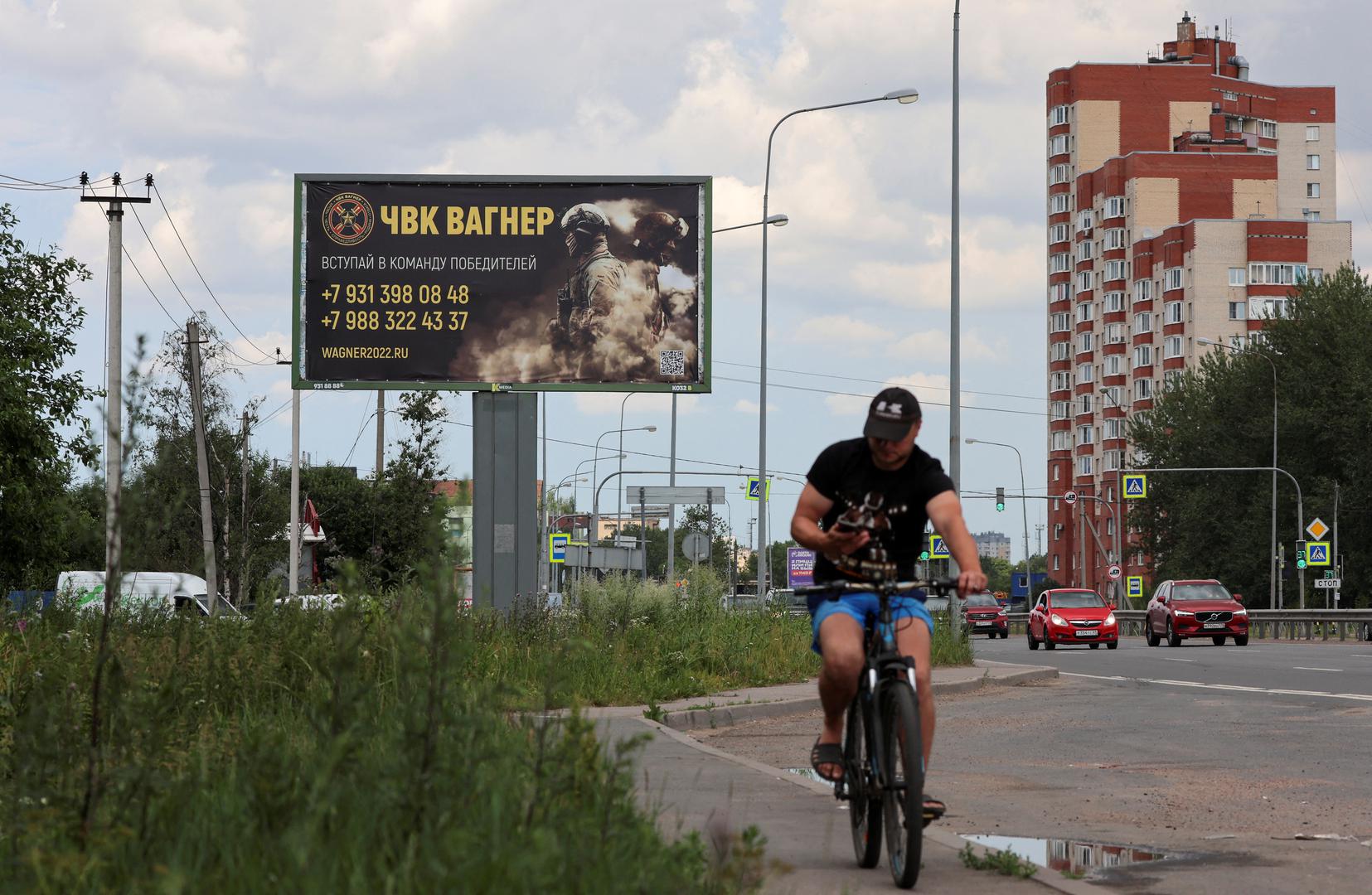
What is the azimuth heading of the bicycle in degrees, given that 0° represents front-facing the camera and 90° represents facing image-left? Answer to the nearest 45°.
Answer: approximately 0°

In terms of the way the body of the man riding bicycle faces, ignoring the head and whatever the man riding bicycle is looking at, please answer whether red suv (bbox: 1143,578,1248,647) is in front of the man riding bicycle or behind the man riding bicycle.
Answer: behind

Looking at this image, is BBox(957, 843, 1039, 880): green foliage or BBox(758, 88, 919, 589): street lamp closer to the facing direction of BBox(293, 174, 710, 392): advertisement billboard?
the green foliage

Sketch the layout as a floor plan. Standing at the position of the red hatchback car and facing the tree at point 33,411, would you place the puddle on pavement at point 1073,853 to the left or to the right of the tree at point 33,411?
left

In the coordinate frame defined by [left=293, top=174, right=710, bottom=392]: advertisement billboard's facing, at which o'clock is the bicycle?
The bicycle is roughly at 12 o'clock from the advertisement billboard.

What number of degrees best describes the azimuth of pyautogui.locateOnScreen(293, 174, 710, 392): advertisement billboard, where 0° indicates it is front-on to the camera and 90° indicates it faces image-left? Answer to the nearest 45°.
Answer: approximately 0°

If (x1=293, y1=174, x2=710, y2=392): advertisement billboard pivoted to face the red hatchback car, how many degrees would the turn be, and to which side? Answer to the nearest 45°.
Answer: approximately 135° to its left

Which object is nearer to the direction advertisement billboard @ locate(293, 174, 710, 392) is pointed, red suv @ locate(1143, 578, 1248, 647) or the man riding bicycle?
the man riding bicycle

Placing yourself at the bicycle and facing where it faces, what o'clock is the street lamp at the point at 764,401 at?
The street lamp is roughly at 6 o'clock from the bicycle.

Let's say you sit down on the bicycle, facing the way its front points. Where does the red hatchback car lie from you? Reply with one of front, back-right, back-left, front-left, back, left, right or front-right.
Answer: back
